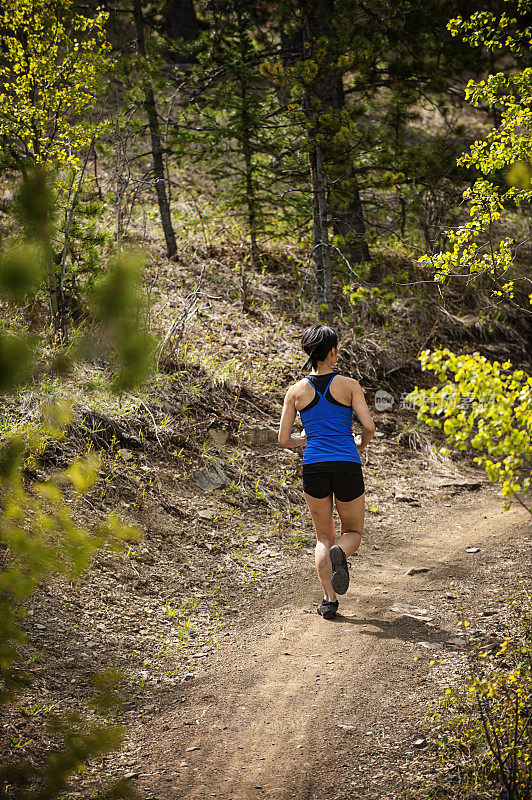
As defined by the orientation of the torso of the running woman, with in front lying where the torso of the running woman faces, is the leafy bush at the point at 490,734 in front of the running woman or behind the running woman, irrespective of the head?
behind

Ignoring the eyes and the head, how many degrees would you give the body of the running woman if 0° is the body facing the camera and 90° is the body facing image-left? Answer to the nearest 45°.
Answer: approximately 180°
